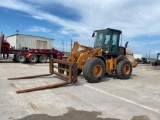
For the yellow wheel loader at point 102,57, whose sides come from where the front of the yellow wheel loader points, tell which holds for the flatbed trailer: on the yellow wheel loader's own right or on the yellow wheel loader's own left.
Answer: on the yellow wheel loader's own right

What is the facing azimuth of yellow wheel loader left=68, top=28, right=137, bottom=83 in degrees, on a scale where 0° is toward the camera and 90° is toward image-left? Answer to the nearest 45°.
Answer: approximately 45°

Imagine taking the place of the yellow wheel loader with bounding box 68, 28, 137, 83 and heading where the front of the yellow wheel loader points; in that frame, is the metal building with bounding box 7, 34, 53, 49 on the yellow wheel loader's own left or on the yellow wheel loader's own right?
on the yellow wheel loader's own right
